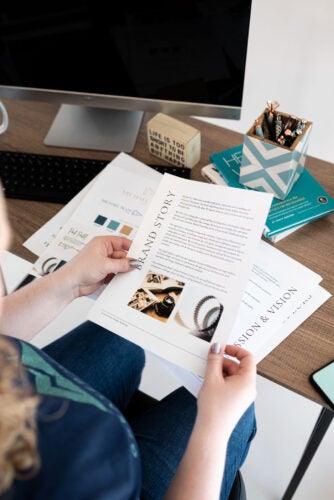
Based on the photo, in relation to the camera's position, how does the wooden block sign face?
facing the viewer and to the left of the viewer

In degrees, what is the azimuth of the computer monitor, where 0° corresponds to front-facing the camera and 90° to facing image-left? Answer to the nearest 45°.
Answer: approximately 0°

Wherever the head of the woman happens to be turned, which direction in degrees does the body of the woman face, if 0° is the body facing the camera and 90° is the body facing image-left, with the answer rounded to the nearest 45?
approximately 225°

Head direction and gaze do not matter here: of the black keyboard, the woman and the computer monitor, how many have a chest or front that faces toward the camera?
2

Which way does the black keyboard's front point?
toward the camera

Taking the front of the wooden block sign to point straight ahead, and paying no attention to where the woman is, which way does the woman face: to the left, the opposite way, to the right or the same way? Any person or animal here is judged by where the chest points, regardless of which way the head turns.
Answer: the opposite way

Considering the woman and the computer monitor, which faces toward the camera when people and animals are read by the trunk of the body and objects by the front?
the computer monitor

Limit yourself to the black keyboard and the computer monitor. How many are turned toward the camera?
2

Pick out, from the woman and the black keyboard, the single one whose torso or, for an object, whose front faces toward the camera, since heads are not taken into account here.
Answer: the black keyboard
